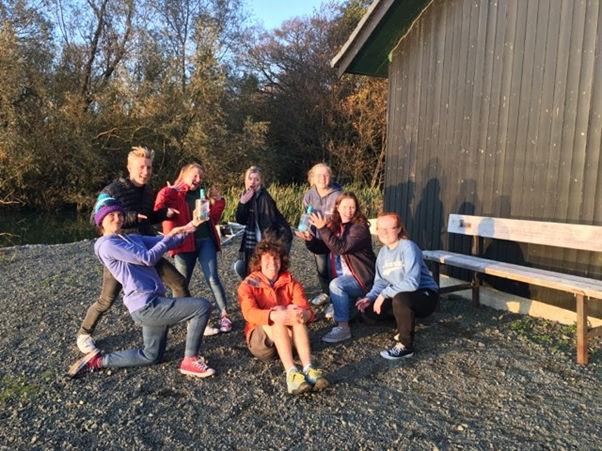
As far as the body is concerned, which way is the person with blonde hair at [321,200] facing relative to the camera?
toward the camera

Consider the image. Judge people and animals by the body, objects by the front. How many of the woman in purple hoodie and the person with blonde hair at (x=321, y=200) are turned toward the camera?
1

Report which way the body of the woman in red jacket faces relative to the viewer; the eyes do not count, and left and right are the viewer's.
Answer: facing the viewer and to the right of the viewer

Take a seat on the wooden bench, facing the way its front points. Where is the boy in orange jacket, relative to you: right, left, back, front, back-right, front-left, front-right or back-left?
front

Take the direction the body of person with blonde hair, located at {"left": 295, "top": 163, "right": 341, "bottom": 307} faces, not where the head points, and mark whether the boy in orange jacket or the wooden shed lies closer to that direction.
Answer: the boy in orange jacket

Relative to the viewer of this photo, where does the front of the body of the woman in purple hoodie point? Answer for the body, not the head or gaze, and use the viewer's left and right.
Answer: facing to the right of the viewer

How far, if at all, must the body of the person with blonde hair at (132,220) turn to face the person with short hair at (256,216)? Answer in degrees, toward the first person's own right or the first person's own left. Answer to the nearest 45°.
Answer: approximately 45° to the first person's own left

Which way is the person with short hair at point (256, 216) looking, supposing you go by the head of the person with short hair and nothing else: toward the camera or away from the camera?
toward the camera

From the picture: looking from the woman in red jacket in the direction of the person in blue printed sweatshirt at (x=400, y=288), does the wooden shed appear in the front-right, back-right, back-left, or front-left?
front-left

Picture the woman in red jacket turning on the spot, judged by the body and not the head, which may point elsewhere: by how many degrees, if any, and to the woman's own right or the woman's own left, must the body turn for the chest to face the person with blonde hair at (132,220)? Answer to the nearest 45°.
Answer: approximately 90° to the woman's own right

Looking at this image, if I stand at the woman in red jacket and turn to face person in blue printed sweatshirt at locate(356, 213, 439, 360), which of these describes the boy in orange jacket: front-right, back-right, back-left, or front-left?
front-right
